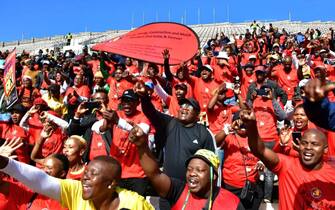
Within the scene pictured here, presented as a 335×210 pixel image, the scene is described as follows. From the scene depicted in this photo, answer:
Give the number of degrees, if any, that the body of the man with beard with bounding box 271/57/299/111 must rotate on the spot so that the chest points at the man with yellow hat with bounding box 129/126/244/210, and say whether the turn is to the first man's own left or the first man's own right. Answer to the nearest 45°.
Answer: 0° — they already face them

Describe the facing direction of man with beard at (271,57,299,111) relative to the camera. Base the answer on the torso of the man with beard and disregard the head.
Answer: toward the camera

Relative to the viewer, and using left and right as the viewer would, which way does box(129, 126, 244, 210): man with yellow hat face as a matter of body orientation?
facing the viewer and to the left of the viewer

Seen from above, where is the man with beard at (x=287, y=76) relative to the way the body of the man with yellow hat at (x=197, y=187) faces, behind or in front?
behind

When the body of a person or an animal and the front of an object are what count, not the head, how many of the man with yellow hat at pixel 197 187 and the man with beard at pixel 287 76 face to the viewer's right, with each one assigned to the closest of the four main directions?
0
